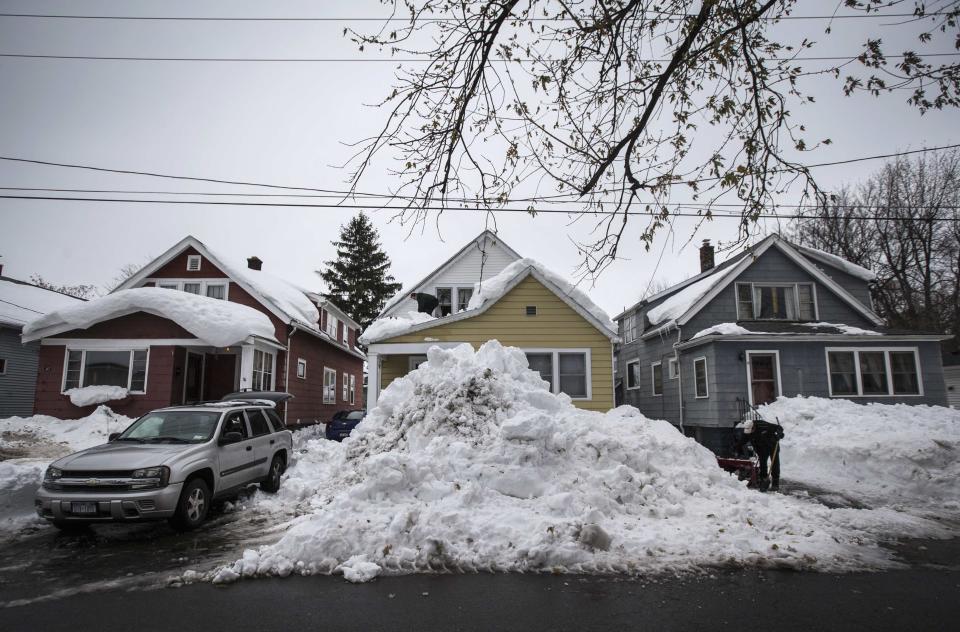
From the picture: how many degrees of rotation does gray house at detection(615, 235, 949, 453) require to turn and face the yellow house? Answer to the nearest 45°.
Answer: approximately 45° to its right

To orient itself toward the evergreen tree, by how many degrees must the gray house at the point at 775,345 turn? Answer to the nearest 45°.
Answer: approximately 90° to its right

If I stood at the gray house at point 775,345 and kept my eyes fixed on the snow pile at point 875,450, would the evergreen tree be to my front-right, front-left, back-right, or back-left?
back-right

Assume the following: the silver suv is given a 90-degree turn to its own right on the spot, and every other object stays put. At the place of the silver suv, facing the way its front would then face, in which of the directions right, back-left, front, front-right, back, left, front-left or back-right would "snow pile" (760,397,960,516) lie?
back-right

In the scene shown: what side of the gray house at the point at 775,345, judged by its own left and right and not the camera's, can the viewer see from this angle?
front

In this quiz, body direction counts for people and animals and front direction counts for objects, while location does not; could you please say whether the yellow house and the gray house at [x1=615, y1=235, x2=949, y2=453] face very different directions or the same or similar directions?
same or similar directions

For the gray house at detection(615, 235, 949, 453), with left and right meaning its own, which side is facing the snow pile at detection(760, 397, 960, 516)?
front

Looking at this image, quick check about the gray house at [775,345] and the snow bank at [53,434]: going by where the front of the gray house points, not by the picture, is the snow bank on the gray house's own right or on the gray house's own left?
on the gray house's own right

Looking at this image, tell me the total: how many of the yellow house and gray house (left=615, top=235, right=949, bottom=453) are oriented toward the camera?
2

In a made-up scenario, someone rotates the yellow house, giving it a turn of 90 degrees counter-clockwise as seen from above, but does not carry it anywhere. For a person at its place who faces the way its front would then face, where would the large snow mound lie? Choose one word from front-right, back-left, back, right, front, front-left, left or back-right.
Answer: right

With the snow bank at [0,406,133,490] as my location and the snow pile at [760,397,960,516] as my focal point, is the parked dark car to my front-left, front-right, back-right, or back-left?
front-left

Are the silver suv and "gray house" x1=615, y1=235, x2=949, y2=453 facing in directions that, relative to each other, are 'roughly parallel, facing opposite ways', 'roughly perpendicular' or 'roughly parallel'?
roughly parallel

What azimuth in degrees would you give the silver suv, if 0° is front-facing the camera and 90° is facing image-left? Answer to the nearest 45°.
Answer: approximately 45°

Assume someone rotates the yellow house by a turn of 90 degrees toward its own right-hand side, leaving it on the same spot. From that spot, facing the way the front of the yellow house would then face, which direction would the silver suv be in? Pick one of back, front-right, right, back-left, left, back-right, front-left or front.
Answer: front-left

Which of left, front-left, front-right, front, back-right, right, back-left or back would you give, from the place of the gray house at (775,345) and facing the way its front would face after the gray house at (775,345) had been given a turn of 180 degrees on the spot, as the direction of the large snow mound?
back
